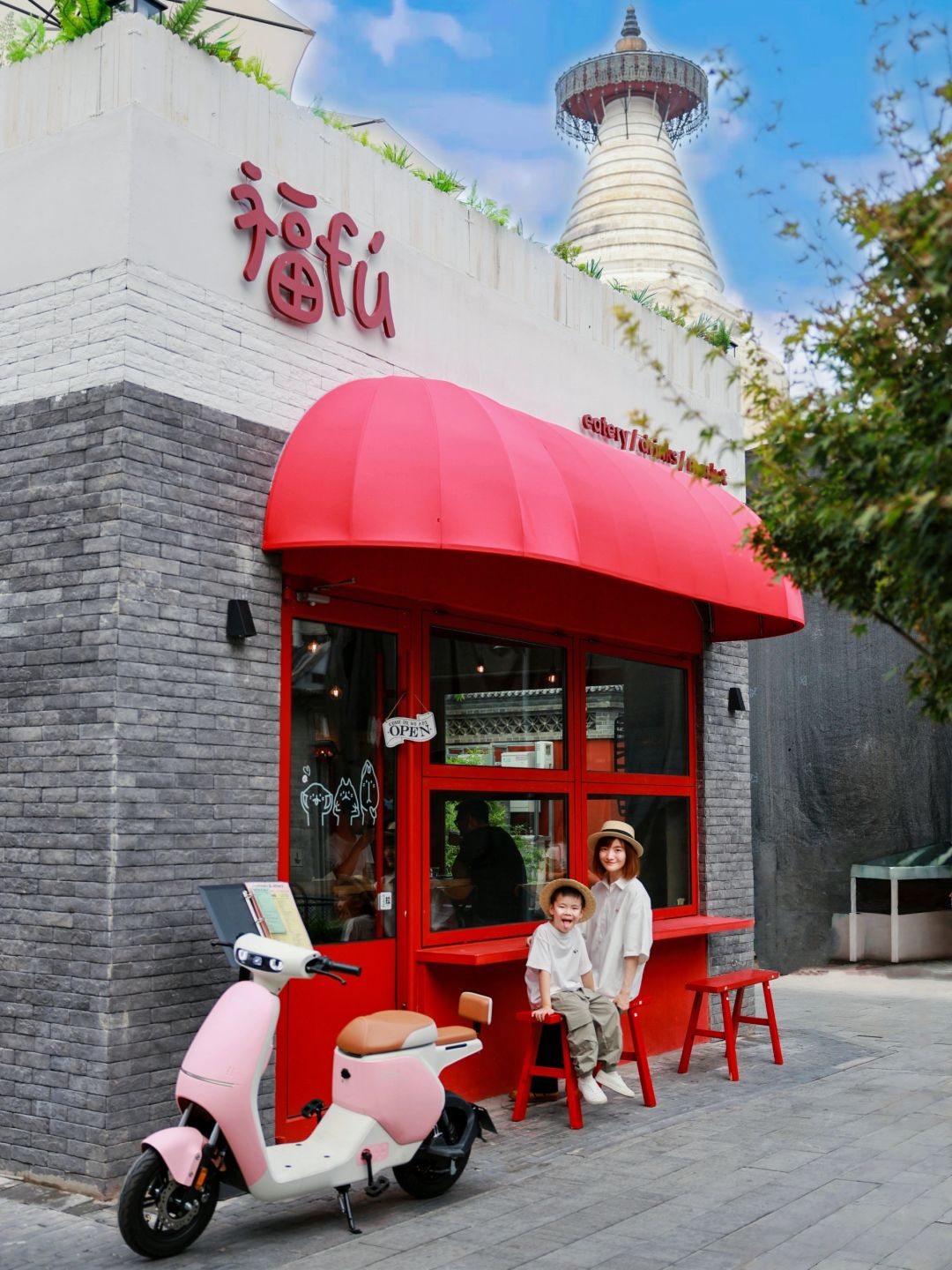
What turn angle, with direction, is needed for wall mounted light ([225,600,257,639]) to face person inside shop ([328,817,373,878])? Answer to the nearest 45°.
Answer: approximately 90° to its left

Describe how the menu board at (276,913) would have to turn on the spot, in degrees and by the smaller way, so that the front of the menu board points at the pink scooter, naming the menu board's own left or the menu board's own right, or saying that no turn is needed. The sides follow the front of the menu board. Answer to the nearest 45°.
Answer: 0° — it already faces it

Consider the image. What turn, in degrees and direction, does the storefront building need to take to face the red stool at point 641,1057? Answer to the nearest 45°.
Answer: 0° — it already faces it

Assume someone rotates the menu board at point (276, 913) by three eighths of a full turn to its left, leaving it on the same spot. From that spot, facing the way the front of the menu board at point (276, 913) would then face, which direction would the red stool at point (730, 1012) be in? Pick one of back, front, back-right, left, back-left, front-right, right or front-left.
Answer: front

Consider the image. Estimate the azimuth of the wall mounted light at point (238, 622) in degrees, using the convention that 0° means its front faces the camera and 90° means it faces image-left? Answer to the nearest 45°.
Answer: approximately 315°

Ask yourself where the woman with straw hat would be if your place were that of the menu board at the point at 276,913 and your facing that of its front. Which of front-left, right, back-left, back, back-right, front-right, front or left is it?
back-left

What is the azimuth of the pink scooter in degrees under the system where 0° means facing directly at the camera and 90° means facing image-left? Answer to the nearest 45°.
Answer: approximately 45°

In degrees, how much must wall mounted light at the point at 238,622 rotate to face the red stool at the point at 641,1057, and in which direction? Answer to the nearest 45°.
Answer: approximately 90° to its left

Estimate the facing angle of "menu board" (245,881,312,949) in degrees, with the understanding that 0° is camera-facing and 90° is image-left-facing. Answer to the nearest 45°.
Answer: approximately 0°
